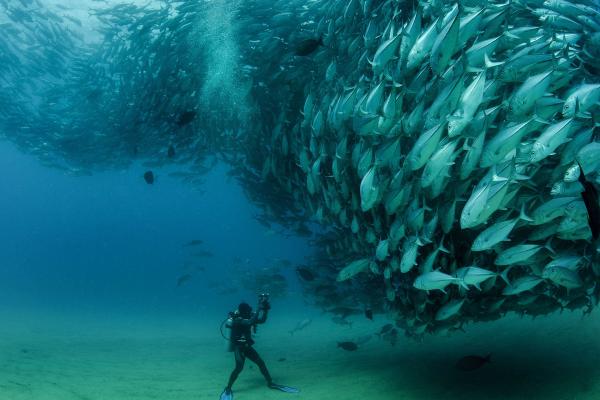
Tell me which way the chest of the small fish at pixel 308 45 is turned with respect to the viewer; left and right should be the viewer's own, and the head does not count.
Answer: facing to the left of the viewer

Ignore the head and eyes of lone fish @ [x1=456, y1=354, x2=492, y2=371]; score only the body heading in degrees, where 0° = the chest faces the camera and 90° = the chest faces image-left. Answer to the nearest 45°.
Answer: approximately 90°

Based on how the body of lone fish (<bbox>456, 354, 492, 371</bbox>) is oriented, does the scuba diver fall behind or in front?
in front

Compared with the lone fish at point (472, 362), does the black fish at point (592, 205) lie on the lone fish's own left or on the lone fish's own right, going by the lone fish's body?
on the lone fish's own left

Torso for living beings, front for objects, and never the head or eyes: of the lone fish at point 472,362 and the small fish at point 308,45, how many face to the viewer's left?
2

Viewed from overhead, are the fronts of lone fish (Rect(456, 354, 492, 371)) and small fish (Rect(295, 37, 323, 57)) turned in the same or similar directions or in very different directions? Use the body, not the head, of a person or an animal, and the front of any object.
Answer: same or similar directions
